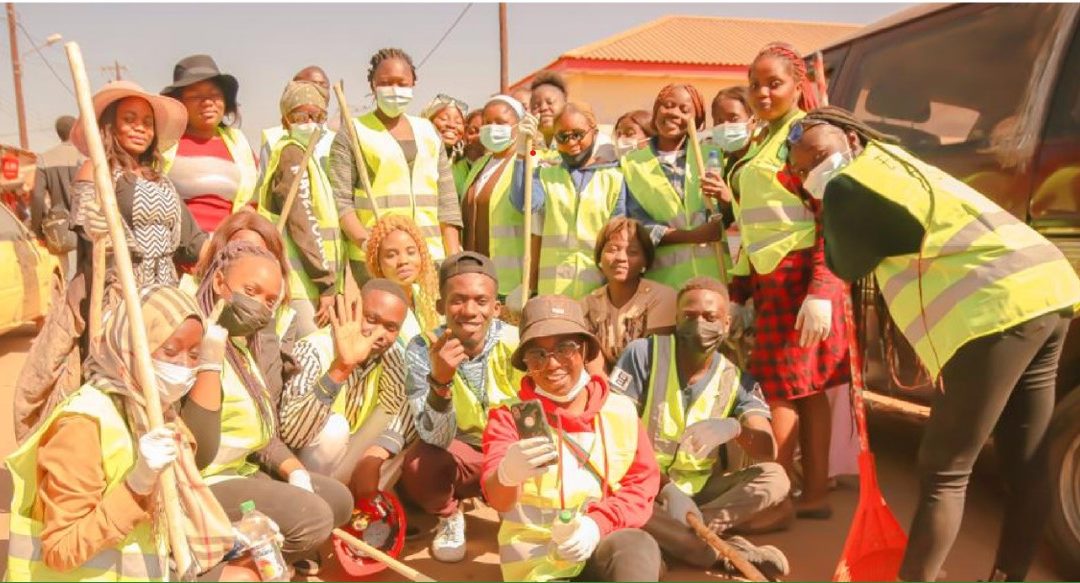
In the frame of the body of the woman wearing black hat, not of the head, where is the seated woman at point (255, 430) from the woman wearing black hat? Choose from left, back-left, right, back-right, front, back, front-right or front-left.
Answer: front

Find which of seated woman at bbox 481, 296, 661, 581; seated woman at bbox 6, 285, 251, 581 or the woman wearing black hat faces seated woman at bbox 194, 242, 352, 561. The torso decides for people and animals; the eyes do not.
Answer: the woman wearing black hat

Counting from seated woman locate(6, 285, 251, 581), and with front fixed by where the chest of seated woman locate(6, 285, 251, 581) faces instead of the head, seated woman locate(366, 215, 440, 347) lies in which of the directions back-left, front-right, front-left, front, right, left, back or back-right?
left

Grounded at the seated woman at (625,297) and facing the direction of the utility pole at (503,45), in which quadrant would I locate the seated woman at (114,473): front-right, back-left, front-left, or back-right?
back-left

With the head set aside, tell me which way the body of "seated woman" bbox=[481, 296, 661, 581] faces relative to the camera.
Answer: toward the camera

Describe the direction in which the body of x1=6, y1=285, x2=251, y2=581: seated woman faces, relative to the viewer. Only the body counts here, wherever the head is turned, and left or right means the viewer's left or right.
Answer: facing the viewer and to the right of the viewer

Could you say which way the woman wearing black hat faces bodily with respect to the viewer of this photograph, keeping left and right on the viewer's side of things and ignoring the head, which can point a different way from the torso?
facing the viewer

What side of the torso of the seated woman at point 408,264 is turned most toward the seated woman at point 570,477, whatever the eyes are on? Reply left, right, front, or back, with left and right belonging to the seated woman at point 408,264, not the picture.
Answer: front

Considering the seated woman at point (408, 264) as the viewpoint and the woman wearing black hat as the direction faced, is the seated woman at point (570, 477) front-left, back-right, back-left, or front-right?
back-left

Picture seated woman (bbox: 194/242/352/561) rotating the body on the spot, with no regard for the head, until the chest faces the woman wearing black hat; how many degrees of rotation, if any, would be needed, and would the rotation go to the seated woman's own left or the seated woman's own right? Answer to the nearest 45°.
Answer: approximately 135° to the seated woman's own left

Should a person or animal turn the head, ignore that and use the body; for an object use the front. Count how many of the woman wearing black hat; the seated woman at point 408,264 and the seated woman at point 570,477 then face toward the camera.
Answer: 3

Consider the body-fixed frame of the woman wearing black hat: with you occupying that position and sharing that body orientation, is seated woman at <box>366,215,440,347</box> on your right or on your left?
on your left

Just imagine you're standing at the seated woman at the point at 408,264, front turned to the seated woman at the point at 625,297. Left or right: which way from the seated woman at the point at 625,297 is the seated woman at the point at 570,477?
right

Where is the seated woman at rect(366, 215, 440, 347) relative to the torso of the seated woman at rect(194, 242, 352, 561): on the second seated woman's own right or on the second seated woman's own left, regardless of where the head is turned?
on the second seated woman's own left
